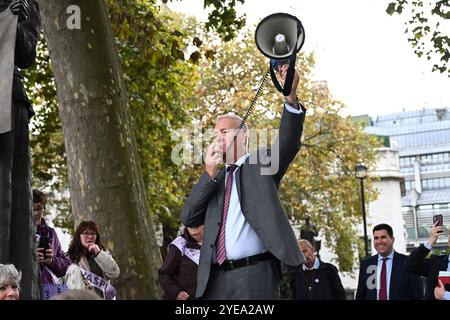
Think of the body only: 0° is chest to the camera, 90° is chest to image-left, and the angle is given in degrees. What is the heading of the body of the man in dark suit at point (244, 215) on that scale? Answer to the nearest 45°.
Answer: approximately 45°

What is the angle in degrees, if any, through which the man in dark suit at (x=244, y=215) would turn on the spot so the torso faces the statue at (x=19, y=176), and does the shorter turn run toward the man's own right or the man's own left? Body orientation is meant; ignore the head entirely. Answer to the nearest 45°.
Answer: approximately 45° to the man's own right

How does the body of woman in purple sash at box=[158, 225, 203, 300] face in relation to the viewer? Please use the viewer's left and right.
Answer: facing the viewer and to the right of the viewer

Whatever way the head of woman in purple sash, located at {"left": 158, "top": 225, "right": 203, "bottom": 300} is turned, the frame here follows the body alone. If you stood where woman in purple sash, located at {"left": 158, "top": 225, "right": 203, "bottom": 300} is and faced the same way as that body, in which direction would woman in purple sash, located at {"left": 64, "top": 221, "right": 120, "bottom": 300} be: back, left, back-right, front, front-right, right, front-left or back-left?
right

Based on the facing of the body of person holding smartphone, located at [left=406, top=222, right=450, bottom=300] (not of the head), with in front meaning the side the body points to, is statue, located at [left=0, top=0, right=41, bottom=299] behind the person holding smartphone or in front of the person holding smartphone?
in front

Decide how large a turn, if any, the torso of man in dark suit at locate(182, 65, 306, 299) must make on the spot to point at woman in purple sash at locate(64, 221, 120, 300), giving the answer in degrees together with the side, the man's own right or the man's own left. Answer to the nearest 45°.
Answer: approximately 90° to the man's own right

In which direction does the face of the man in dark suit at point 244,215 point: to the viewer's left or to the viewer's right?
to the viewer's left

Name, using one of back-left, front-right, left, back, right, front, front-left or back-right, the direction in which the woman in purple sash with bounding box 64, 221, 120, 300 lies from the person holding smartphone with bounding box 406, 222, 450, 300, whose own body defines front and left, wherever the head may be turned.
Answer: front-right

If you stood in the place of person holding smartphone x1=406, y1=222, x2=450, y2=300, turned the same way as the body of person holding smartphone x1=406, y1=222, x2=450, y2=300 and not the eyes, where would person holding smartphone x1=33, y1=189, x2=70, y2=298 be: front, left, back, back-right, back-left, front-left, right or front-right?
front-right

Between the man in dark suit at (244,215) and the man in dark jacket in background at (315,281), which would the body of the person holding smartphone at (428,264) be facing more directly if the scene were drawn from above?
the man in dark suit
